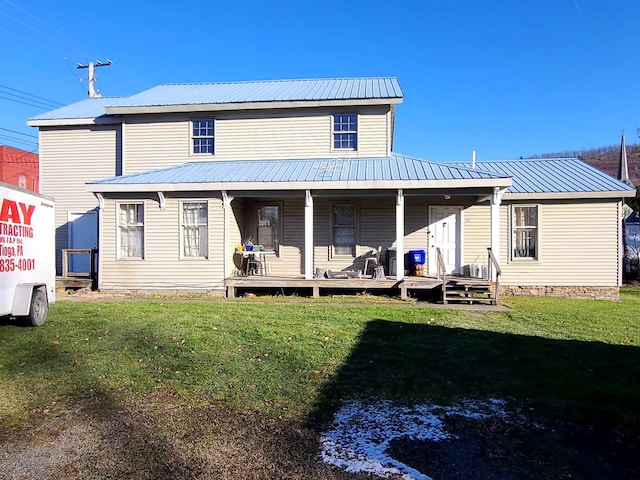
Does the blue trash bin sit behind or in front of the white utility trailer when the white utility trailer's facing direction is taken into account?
behind

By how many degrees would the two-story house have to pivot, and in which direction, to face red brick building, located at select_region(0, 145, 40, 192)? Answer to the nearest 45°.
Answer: approximately 135° to its right

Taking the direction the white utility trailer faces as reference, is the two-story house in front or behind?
behind

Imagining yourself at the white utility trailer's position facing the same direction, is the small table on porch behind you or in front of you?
behind

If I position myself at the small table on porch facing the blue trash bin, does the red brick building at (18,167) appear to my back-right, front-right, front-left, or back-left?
back-left

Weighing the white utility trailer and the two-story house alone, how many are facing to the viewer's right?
0

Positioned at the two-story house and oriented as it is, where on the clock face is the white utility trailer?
The white utility trailer is roughly at 1 o'clock from the two-story house.

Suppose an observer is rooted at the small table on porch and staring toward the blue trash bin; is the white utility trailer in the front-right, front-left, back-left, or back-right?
back-right

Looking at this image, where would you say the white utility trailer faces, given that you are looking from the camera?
facing the viewer and to the left of the viewer

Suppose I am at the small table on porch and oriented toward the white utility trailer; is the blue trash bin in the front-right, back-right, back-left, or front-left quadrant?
back-left

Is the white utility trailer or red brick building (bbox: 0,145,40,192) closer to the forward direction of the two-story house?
the white utility trailer
